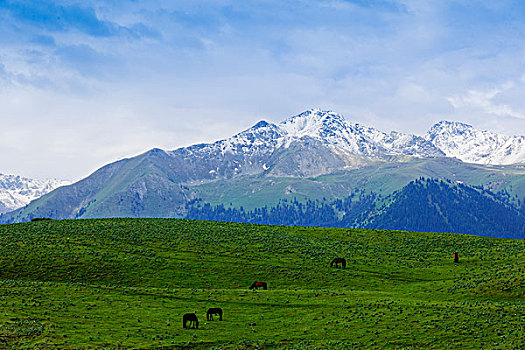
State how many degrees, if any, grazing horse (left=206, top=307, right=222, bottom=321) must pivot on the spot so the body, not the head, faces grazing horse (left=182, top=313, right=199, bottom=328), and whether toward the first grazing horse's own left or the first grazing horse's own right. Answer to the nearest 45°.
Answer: approximately 45° to the first grazing horse's own left

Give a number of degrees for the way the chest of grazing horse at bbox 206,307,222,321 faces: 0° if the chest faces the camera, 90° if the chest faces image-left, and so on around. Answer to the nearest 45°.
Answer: approximately 90°
